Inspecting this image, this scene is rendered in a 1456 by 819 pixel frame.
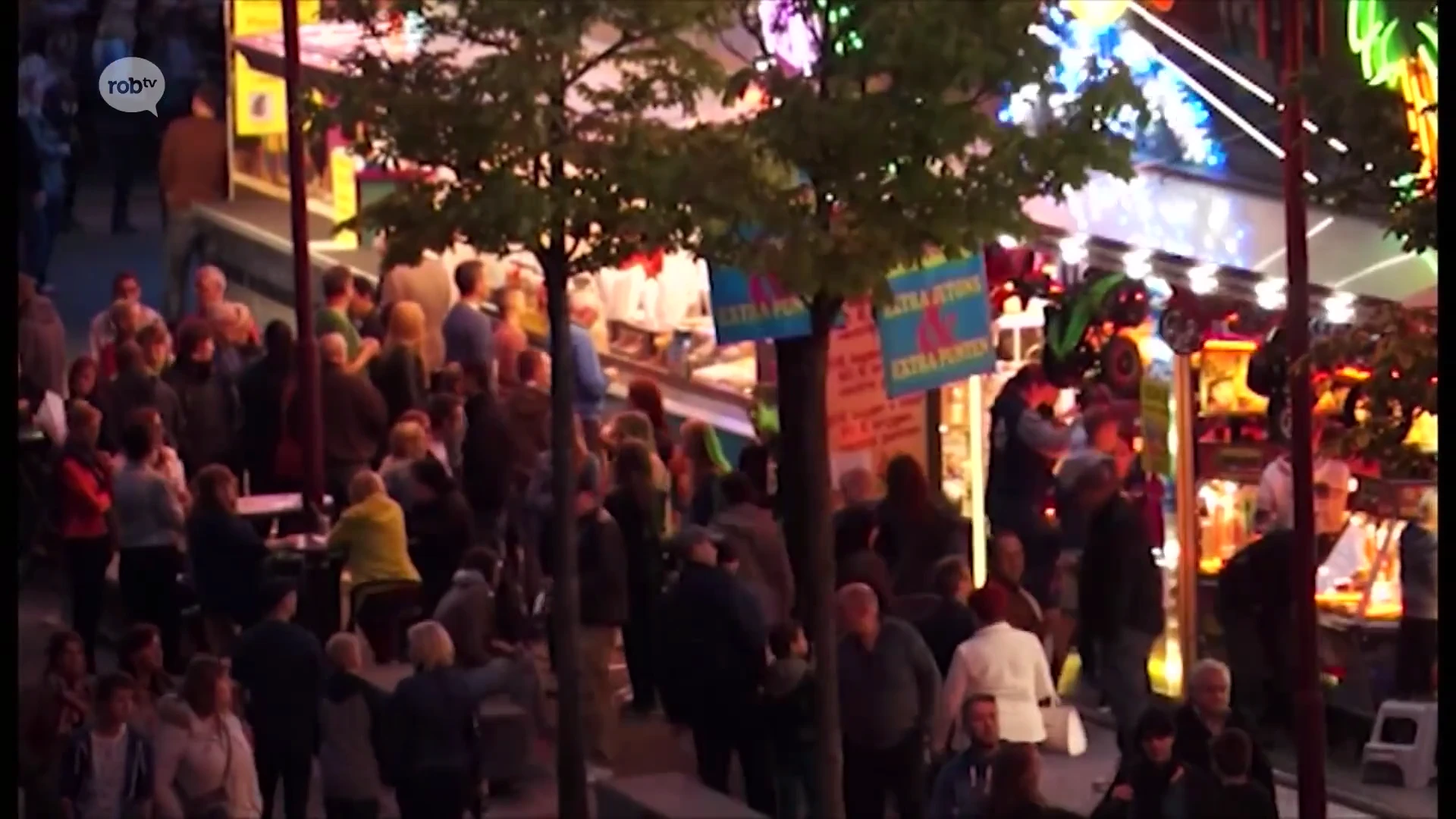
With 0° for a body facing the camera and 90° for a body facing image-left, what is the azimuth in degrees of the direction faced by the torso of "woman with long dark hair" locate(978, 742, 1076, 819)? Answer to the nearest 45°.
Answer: approximately 180°

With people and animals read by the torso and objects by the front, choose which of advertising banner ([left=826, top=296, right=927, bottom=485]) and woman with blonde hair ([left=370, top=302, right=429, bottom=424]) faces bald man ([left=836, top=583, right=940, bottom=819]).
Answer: the advertising banner

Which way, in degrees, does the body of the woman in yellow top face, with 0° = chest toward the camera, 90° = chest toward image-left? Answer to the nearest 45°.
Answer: approximately 135°

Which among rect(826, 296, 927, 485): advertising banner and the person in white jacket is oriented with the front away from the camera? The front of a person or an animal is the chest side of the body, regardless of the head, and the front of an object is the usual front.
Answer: the person in white jacket

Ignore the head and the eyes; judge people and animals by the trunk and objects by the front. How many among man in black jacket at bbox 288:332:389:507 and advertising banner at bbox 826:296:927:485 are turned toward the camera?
1

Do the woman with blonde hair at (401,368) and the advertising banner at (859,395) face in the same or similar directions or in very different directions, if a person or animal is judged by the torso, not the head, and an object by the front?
very different directions

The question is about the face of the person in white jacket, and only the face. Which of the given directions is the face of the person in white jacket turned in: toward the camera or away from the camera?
away from the camera

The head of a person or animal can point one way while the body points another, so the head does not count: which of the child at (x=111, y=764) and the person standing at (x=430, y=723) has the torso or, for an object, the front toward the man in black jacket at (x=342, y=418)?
the person standing

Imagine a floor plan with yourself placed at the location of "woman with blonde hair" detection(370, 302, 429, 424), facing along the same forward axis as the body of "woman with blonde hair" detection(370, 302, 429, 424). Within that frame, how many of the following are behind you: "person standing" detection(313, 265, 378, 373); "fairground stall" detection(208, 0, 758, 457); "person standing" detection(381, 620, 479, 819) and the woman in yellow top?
2

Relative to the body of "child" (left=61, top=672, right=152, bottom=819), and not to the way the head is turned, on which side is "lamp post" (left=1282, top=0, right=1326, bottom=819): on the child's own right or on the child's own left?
on the child's own left
